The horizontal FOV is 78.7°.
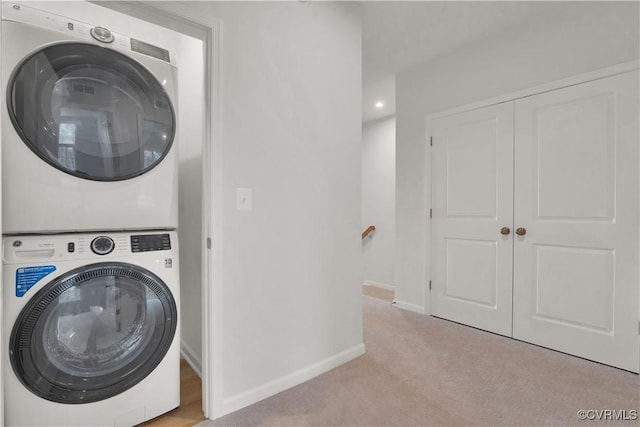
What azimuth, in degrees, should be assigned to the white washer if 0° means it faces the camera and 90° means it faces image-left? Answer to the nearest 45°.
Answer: approximately 0°

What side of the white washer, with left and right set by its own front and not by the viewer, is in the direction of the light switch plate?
left

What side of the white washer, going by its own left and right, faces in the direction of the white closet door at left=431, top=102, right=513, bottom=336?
left

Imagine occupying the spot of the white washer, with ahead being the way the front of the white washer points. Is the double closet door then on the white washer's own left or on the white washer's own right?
on the white washer's own left
